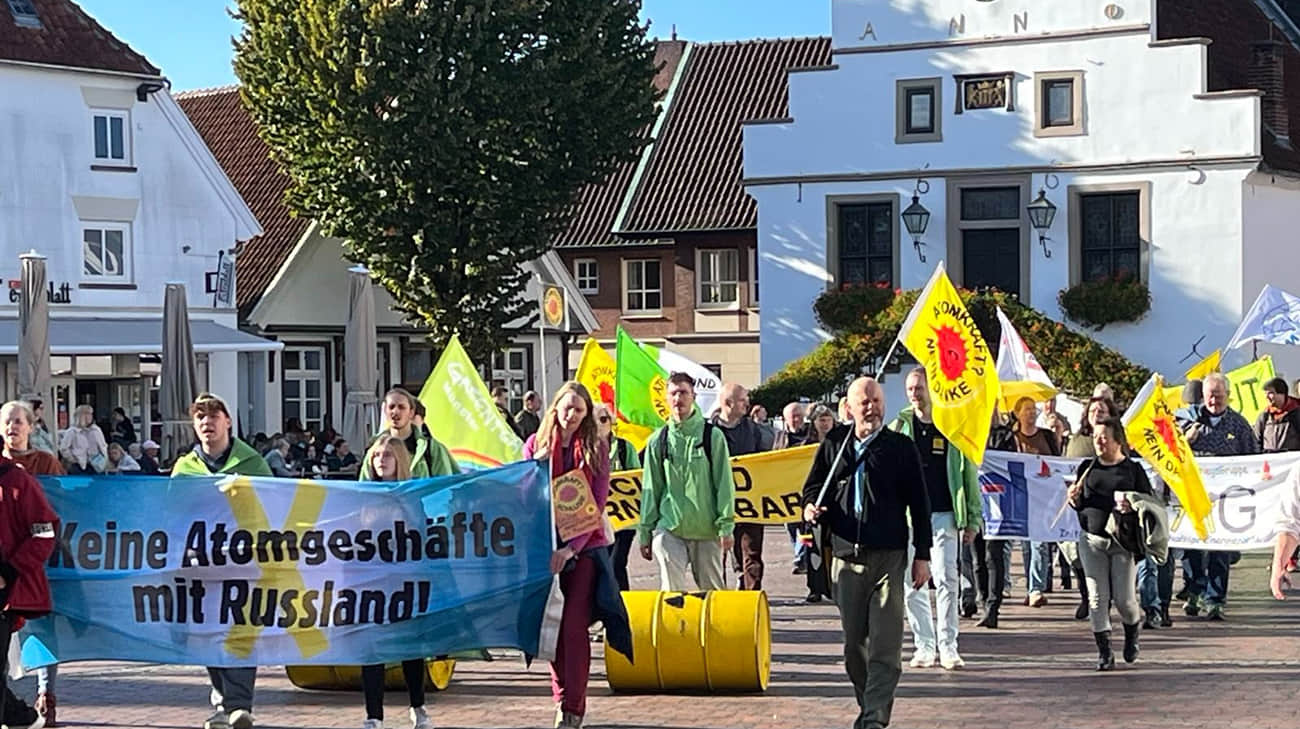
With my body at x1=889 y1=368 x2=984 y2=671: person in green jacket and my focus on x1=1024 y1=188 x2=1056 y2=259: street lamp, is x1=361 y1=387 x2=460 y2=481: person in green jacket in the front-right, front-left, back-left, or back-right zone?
back-left

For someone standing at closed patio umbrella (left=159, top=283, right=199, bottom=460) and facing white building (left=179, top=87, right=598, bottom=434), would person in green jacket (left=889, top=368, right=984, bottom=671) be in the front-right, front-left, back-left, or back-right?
back-right

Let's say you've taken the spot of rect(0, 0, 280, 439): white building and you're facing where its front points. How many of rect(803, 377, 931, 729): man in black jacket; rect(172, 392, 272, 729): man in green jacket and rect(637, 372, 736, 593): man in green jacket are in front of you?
3

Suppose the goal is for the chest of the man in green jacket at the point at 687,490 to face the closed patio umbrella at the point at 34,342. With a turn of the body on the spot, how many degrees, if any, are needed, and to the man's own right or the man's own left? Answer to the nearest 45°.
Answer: approximately 135° to the man's own right

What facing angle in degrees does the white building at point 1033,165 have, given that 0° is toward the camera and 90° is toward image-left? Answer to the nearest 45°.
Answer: approximately 0°

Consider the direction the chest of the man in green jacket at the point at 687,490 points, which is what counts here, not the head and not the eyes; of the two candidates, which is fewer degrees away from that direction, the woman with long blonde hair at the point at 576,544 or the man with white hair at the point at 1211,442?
the woman with long blonde hair

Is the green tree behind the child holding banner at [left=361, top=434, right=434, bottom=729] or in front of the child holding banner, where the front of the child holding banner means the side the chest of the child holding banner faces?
behind
